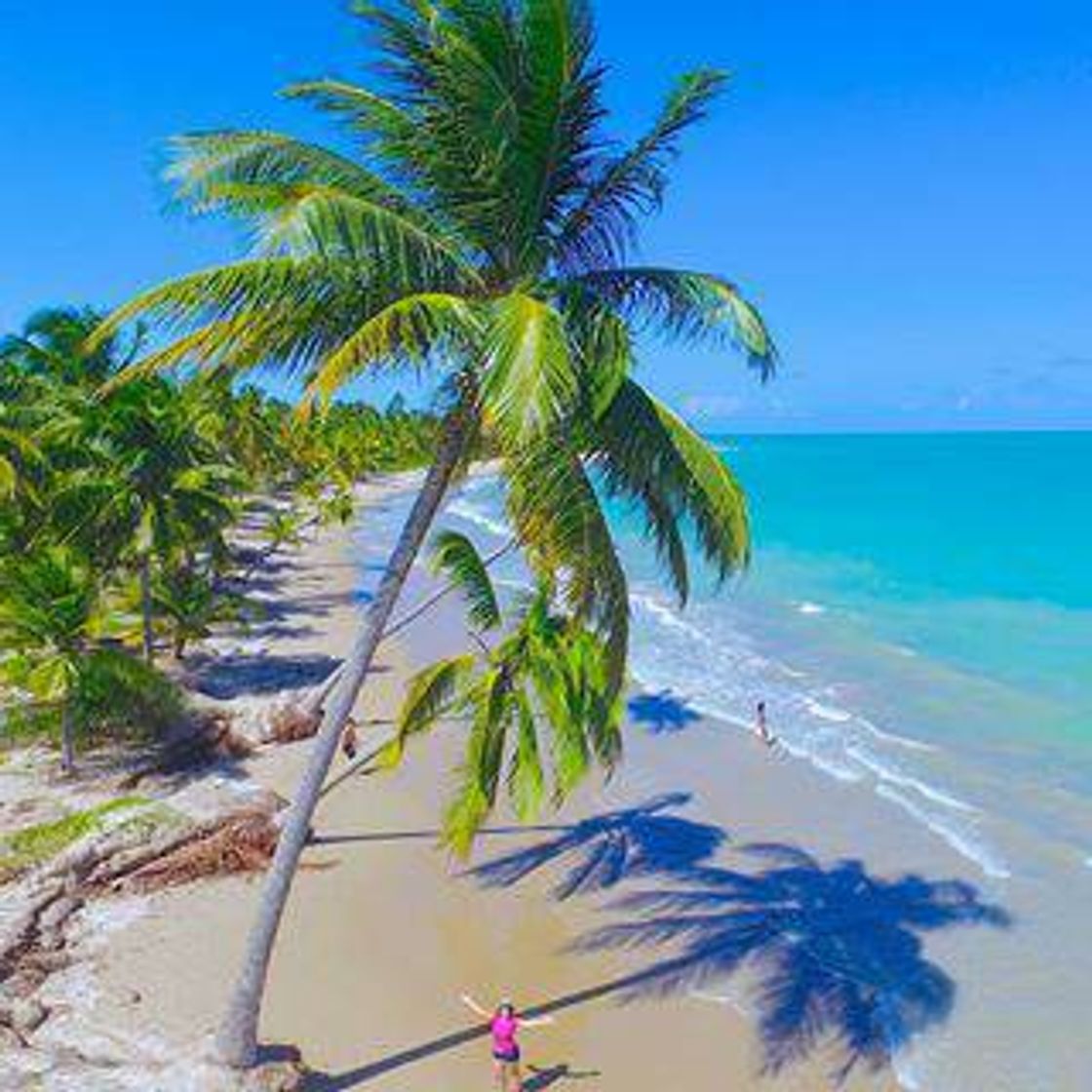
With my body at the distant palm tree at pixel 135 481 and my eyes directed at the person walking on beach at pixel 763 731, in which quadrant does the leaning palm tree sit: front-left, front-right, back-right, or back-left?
front-right

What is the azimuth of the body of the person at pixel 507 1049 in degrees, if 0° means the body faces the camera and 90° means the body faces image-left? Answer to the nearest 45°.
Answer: approximately 0°

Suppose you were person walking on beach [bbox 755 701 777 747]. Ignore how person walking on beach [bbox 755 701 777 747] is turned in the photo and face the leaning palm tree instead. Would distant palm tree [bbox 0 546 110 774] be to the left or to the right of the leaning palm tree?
right

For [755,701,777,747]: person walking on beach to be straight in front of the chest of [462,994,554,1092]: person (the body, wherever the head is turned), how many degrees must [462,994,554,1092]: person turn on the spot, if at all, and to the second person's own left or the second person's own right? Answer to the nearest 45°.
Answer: approximately 180°

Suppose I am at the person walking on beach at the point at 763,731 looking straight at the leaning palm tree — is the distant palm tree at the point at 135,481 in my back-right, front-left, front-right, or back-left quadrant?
front-right

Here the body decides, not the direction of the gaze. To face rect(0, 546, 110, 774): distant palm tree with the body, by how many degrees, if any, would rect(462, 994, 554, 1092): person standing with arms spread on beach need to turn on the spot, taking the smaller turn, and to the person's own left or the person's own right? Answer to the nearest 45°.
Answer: approximately 135° to the person's own right

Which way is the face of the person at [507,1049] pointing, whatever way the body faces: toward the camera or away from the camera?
toward the camera
